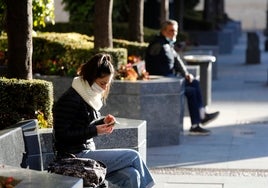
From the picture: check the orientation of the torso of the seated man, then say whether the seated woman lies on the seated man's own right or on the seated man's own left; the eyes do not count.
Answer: on the seated man's own right

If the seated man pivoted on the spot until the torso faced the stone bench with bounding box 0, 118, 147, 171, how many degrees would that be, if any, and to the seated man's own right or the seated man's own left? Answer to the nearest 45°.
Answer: approximately 90° to the seated man's own right

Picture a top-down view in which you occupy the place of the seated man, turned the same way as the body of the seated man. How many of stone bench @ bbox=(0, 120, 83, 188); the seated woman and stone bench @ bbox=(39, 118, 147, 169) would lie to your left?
0

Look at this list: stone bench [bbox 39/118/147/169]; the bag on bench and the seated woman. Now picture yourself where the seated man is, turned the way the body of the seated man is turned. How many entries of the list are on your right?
3

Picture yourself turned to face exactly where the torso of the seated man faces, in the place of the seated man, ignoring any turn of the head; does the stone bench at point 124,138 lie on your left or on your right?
on your right

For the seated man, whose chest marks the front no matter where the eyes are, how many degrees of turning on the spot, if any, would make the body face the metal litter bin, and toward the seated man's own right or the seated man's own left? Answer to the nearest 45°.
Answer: approximately 90° to the seated man's own left

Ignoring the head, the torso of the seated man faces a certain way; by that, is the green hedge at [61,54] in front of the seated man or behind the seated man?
behind

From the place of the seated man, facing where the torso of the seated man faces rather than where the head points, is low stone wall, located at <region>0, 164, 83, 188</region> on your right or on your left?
on your right

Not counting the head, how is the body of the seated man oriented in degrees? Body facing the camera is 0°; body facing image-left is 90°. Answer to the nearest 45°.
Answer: approximately 270°
